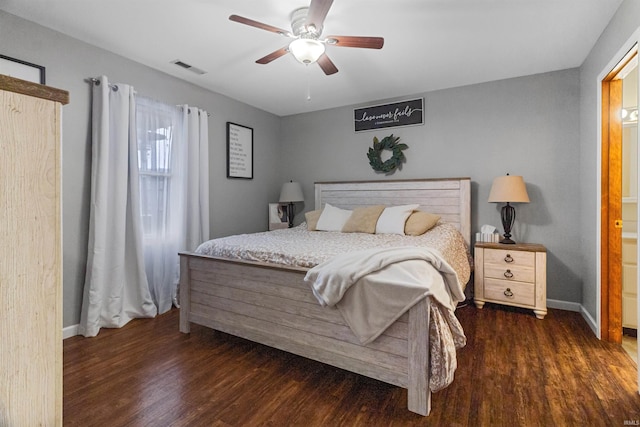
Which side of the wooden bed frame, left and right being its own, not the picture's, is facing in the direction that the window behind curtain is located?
right

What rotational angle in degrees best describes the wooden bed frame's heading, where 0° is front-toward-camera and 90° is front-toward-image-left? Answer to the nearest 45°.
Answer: approximately 45°

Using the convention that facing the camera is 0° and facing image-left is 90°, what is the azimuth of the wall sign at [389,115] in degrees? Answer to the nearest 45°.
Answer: approximately 45°

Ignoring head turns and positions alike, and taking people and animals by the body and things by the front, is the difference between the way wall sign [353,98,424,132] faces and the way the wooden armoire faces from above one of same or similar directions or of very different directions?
very different directions

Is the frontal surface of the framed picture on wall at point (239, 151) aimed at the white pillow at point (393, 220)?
yes

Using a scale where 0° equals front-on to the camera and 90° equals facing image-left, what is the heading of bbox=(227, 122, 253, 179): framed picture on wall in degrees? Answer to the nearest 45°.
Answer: approximately 315°

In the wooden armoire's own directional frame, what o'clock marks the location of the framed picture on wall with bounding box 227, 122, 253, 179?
The framed picture on wall is roughly at 10 o'clock from the wooden armoire.

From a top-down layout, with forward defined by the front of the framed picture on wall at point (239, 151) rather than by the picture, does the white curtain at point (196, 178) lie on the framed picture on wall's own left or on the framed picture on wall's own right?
on the framed picture on wall's own right

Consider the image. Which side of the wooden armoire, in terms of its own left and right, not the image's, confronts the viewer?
right

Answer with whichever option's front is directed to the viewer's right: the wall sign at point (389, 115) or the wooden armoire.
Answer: the wooden armoire

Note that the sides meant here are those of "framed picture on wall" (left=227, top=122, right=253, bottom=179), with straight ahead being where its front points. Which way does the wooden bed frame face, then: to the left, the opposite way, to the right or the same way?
to the right

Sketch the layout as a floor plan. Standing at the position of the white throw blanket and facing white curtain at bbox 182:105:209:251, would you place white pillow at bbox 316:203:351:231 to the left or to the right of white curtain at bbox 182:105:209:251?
right

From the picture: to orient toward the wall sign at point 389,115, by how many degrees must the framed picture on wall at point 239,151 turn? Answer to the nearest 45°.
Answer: approximately 45° to its left
